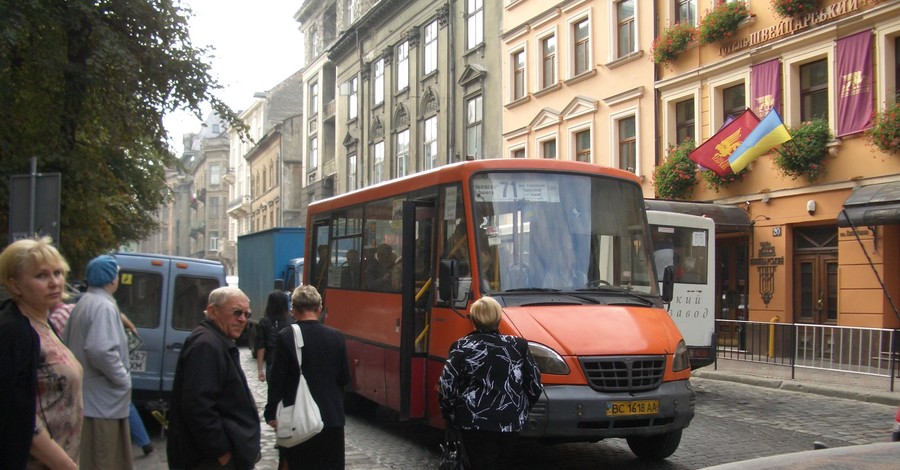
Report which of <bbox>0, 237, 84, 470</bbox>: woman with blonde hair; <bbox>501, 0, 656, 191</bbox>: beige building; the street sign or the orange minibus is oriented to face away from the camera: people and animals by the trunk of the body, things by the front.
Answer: the street sign

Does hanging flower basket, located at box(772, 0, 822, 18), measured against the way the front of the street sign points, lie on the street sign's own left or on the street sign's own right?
on the street sign's own right

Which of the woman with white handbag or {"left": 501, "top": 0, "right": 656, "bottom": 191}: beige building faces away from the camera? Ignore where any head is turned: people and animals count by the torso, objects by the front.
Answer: the woman with white handbag

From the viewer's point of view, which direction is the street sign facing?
away from the camera

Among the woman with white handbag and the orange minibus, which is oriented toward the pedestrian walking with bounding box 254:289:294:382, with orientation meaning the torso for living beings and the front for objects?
the woman with white handbag

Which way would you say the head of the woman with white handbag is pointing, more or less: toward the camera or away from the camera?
away from the camera

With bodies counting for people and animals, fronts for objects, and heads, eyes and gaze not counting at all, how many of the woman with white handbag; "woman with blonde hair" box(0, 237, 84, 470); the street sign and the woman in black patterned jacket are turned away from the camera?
3

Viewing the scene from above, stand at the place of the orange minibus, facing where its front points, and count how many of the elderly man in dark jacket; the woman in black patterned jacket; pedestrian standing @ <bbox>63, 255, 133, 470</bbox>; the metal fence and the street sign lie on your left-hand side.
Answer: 1

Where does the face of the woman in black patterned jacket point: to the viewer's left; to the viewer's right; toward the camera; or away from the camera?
away from the camera

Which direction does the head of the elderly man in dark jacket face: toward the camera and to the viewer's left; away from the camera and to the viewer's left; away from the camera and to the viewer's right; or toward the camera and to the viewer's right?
toward the camera and to the viewer's right

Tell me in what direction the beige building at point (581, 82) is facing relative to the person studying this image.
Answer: facing the viewer and to the left of the viewer

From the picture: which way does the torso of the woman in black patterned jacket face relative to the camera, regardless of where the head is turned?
away from the camera

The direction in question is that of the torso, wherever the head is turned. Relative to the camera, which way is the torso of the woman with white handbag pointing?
away from the camera

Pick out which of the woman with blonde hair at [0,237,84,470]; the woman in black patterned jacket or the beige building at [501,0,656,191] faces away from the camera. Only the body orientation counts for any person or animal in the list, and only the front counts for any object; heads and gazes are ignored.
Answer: the woman in black patterned jacket

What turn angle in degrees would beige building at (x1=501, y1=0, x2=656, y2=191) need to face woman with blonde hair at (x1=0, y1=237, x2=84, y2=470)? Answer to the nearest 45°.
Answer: approximately 45° to its left
